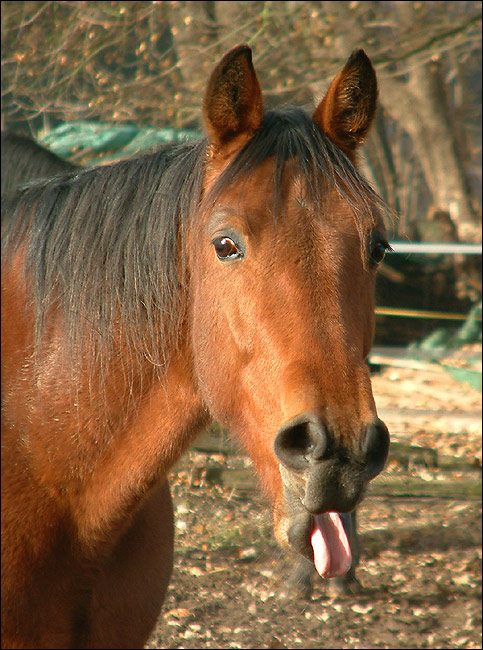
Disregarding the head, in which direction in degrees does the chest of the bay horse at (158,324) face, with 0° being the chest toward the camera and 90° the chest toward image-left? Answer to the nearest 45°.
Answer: approximately 315°

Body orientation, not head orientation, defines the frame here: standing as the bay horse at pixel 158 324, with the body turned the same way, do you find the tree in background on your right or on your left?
on your left
